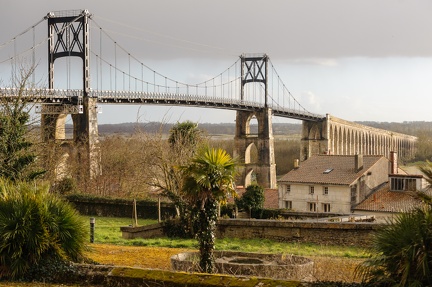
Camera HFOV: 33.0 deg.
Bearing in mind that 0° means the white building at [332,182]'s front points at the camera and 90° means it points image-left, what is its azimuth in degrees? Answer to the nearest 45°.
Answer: approximately 0°

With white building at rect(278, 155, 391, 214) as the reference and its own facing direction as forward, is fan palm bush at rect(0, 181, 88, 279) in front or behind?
in front

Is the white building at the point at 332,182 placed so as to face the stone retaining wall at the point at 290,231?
yes

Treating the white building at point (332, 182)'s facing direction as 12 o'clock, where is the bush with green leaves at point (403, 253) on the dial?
The bush with green leaves is roughly at 12 o'clock from the white building.

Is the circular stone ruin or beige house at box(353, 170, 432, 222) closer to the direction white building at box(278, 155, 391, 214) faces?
the circular stone ruin

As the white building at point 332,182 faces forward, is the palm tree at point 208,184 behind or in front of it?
in front

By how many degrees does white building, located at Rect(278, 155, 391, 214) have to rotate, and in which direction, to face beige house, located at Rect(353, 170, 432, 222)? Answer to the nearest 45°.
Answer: approximately 45° to its left

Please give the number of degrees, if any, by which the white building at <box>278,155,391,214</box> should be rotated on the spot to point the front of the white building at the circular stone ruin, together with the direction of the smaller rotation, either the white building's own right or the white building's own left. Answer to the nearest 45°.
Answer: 0° — it already faces it
